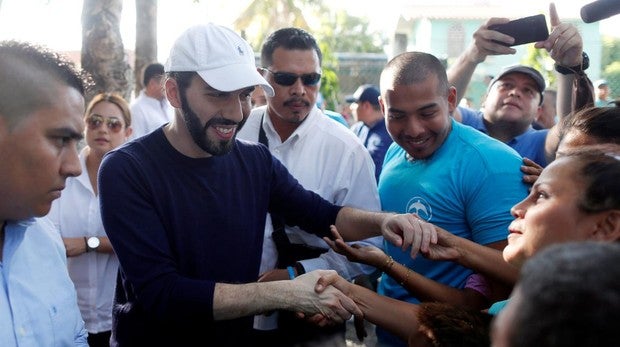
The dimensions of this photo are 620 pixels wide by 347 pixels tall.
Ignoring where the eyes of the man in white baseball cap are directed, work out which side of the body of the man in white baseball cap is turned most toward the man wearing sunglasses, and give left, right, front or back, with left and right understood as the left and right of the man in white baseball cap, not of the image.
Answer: left

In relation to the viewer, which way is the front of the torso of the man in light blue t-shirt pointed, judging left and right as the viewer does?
facing the viewer and to the left of the viewer

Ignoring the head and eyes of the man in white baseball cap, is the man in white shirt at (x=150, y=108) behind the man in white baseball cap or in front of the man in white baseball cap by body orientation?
behind

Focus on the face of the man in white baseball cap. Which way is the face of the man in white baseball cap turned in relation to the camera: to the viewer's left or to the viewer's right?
to the viewer's right

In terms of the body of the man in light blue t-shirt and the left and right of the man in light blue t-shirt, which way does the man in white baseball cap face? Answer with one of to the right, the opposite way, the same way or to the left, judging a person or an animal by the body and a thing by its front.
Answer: to the left

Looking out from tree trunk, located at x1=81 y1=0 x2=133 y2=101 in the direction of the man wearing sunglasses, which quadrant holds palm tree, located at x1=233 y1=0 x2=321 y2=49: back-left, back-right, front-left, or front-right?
back-left

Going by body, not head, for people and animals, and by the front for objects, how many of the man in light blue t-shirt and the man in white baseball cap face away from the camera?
0

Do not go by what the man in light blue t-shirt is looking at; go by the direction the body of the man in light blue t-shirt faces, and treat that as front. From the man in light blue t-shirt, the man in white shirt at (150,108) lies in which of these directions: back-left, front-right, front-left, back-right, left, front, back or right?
right

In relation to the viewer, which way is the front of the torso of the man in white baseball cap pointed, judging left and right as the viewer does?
facing the viewer and to the right of the viewer

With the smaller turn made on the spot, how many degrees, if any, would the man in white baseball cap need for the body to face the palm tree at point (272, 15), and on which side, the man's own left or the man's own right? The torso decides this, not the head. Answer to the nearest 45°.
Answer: approximately 135° to the man's own left

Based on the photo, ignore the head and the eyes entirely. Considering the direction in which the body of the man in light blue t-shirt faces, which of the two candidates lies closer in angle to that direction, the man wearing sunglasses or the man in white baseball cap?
the man in white baseball cap
